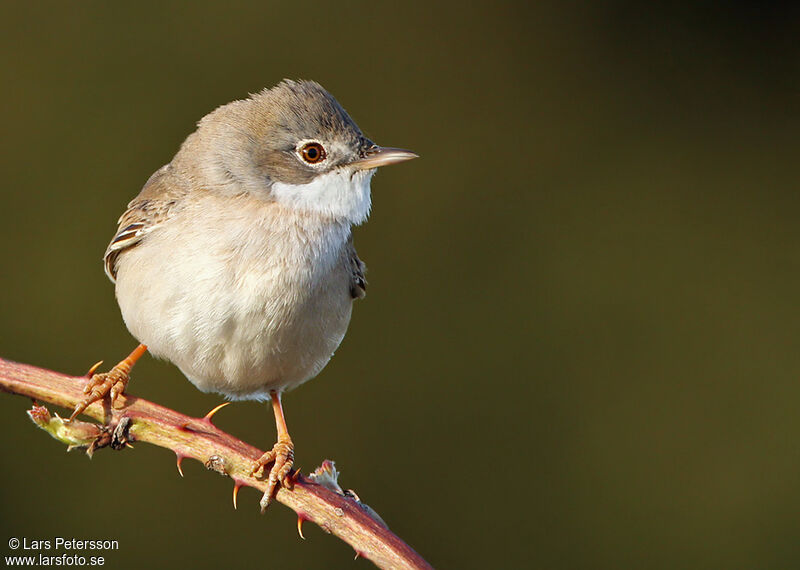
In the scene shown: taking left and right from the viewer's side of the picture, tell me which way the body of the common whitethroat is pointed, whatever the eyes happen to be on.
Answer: facing the viewer and to the right of the viewer
